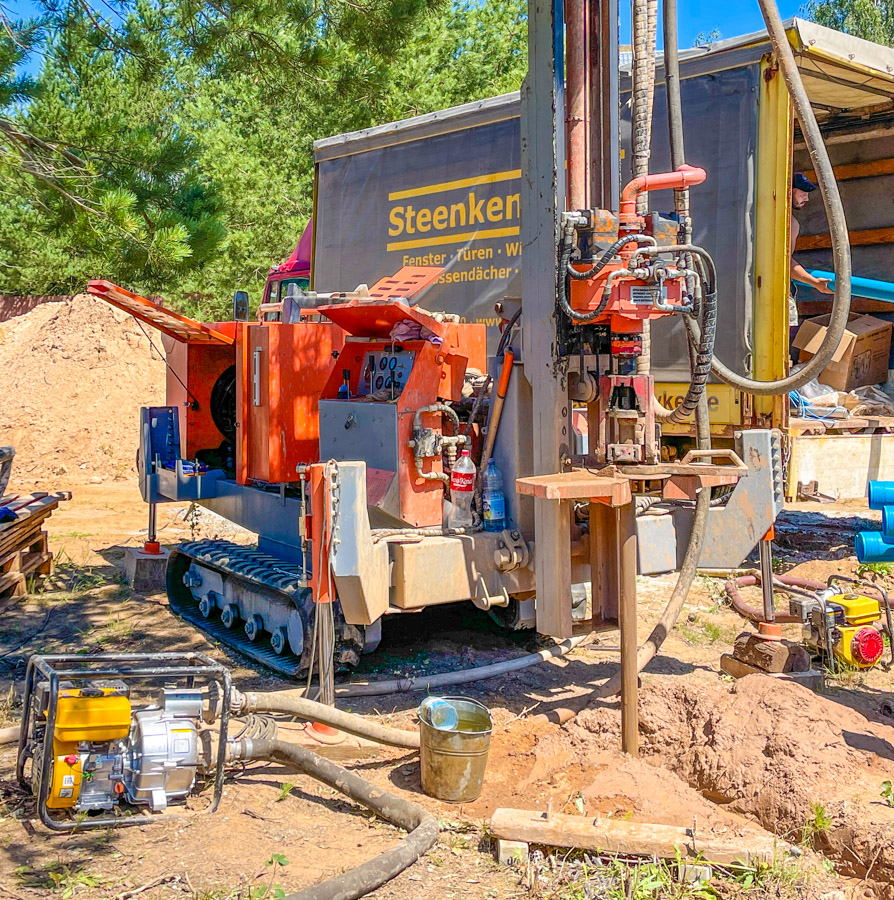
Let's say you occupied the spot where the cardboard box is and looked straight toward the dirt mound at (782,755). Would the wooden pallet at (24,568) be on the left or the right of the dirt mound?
right

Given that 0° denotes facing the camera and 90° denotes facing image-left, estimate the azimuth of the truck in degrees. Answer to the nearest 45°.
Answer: approximately 135°

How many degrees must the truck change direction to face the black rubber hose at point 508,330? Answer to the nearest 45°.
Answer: approximately 135° to its left

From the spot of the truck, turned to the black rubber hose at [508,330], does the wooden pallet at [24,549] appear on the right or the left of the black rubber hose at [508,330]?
right

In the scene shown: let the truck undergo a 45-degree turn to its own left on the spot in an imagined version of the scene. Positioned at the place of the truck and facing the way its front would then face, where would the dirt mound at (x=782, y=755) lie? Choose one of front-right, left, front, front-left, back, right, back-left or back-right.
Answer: left

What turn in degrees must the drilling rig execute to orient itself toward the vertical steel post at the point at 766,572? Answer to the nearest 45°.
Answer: approximately 45° to its left

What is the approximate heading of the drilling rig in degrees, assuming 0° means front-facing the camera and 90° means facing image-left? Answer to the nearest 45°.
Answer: approximately 315°

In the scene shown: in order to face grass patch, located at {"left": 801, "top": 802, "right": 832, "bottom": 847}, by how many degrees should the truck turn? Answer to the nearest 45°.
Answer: approximately 135° to its left

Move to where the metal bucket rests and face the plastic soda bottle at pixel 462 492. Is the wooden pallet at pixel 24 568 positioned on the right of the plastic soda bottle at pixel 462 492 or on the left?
left

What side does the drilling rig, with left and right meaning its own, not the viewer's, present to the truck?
left

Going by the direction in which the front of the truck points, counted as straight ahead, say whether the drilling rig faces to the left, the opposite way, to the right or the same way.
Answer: the opposite way

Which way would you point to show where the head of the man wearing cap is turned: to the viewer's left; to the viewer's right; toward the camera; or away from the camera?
to the viewer's right
